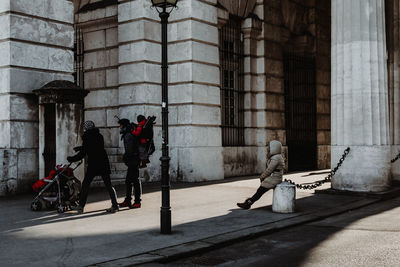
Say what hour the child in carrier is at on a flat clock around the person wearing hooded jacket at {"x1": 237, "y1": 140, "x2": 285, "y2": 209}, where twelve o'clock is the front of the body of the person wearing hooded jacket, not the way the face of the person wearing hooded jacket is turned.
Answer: The child in carrier is roughly at 12 o'clock from the person wearing hooded jacket.

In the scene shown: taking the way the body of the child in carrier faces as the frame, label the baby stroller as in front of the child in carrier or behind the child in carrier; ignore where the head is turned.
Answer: in front

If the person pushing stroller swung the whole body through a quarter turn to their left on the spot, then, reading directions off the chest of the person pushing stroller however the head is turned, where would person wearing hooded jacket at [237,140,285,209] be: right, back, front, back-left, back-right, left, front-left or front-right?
left

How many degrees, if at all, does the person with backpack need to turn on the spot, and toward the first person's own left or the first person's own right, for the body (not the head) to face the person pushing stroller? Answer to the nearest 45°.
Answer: approximately 45° to the first person's own left

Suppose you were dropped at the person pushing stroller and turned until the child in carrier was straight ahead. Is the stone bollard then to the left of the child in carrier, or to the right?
right

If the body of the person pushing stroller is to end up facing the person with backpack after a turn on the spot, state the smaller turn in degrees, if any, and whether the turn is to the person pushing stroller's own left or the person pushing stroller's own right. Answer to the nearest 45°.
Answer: approximately 135° to the person pushing stroller's own right

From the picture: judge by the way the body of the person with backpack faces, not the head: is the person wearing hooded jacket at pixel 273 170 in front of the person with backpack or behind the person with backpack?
behind

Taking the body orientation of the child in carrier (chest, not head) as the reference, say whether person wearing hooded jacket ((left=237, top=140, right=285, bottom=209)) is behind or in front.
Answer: behind

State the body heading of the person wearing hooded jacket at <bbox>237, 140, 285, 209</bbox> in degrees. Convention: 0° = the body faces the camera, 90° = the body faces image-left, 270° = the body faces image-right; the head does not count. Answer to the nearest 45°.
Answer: approximately 90°

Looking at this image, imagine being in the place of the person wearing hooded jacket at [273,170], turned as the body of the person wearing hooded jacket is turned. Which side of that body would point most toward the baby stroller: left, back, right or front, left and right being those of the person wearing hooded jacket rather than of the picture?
front

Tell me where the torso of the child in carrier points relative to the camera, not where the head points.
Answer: to the viewer's left

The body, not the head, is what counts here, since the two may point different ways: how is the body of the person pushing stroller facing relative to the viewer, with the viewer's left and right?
facing to the left of the viewer

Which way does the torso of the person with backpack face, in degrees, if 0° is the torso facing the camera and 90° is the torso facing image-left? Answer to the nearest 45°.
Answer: approximately 90°

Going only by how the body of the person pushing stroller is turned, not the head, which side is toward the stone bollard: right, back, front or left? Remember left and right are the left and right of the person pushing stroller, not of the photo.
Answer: back
